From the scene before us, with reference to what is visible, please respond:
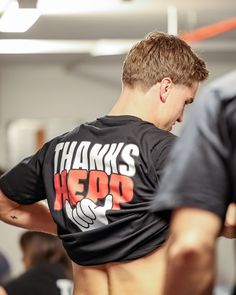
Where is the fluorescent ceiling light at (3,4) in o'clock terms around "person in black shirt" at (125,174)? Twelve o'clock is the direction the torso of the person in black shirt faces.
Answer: The fluorescent ceiling light is roughly at 10 o'clock from the person in black shirt.

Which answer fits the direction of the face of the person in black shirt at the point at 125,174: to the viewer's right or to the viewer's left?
to the viewer's right

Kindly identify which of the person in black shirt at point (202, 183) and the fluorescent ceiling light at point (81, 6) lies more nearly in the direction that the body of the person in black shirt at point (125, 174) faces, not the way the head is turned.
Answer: the fluorescent ceiling light

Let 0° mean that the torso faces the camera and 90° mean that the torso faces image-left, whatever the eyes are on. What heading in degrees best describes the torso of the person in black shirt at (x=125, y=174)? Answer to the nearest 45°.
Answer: approximately 225°

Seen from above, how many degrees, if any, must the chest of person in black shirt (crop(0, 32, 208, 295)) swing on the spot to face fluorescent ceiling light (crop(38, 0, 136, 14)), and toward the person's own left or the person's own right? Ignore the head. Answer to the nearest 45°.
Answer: approximately 45° to the person's own left
